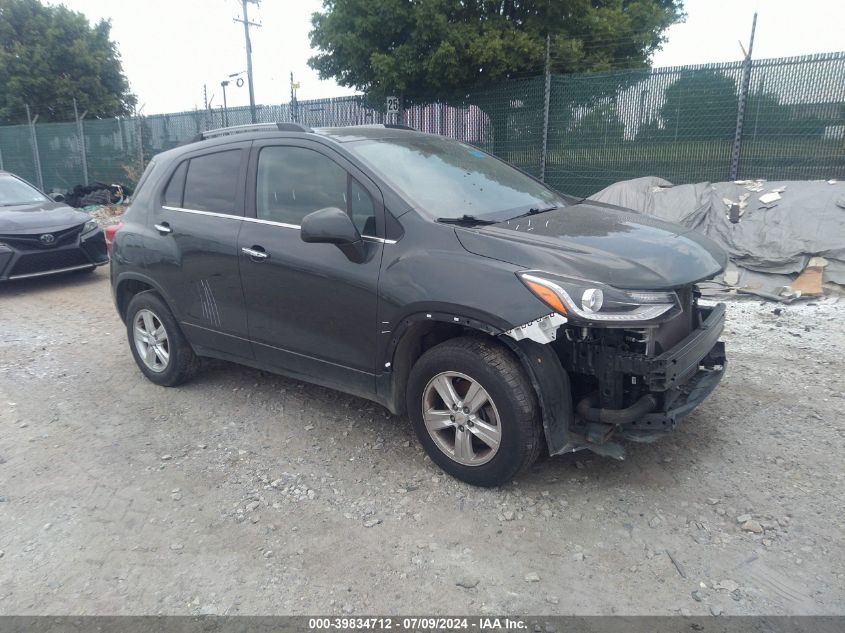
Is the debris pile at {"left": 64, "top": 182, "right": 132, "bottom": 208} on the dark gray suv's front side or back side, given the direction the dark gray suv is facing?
on the back side

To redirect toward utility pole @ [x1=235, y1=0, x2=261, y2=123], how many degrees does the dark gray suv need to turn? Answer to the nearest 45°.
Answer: approximately 135° to its left

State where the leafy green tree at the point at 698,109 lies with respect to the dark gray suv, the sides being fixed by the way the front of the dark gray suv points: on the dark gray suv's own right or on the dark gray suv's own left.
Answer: on the dark gray suv's own left

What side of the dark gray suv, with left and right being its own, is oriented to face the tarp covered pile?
left

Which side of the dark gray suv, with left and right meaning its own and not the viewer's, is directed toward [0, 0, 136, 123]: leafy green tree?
back

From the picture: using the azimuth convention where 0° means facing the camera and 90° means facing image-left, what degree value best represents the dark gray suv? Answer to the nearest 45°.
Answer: approximately 315°

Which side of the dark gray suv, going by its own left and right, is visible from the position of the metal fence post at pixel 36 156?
back
